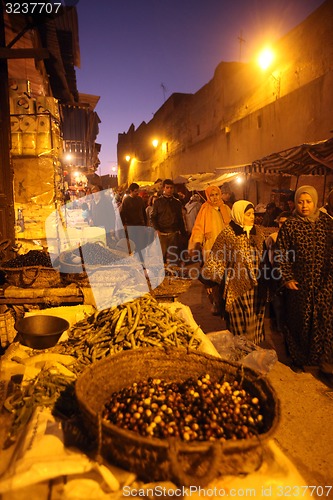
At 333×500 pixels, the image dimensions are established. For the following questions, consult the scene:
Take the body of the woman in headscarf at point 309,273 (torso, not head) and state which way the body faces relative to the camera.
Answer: toward the camera

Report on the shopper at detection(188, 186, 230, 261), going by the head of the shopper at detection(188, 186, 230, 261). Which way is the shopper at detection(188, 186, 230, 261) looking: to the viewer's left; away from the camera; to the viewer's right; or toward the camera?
toward the camera

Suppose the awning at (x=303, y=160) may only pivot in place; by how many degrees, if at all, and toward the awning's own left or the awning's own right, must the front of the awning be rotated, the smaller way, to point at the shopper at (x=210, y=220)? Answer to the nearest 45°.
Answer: approximately 45° to the awning's own left

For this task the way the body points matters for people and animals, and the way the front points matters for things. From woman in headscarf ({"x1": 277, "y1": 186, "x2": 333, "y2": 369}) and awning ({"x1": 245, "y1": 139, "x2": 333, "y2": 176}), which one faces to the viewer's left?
the awning

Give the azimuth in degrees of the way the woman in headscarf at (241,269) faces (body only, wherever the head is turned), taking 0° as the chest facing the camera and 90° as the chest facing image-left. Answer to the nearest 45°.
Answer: approximately 315°

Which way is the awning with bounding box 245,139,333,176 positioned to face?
to the viewer's left

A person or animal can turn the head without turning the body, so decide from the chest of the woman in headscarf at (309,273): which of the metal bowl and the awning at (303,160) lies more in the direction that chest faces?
the metal bowl

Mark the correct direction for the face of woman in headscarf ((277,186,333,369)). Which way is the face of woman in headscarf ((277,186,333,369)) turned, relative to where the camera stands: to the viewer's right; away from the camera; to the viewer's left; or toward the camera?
toward the camera

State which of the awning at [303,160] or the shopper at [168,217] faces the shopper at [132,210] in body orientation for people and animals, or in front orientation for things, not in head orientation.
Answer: the awning

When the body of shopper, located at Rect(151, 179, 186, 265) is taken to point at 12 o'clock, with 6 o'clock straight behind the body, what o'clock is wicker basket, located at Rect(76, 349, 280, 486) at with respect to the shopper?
The wicker basket is roughly at 12 o'clock from the shopper.

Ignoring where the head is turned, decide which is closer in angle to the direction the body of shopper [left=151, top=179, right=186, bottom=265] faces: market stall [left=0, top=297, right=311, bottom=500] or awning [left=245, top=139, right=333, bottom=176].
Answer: the market stall

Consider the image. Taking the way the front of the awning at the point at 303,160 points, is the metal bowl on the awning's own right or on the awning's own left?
on the awning's own left

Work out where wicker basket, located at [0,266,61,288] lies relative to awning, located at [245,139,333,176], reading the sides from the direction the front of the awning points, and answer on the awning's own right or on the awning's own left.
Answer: on the awning's own left

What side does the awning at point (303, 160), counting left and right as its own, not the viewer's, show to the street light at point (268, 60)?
right

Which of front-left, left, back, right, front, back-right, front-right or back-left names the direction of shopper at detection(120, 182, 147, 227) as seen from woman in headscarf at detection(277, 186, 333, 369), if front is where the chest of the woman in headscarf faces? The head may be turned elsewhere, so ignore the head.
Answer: back-right
